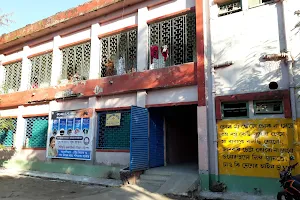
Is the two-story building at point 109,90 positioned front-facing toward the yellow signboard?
no

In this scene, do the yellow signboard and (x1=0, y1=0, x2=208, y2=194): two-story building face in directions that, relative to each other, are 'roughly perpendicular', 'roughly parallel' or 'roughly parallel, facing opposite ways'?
roughly parallel

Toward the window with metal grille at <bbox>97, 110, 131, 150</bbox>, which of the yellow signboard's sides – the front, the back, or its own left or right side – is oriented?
right

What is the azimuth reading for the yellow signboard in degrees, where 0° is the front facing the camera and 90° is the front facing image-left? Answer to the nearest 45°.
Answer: approximately 0°

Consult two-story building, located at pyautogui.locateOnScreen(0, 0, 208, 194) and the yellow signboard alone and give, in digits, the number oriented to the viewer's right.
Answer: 0

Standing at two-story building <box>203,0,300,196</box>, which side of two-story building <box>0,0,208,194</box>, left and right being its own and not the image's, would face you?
left

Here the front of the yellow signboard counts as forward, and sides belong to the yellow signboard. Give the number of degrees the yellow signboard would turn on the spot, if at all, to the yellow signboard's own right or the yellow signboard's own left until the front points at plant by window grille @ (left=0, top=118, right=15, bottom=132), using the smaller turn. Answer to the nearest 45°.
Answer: approximately 90° to the yellow signboard's own right

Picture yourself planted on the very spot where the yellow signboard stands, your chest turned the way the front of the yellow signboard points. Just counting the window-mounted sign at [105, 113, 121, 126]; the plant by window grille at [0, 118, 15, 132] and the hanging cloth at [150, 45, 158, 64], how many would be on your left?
0

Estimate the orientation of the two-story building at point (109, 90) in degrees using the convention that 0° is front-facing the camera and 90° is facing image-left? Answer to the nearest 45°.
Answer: approximately 45°

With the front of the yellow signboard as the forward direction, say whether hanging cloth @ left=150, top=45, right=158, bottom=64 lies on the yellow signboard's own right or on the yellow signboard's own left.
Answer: on the yellow signboard's own right
